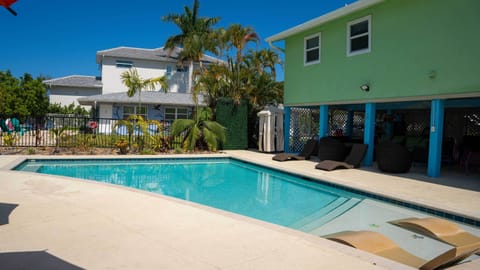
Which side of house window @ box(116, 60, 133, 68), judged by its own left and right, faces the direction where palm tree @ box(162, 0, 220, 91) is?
left

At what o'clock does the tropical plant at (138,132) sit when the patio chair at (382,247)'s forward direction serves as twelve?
The tropical plant is roughly at 1 o'clock from the patio chair.

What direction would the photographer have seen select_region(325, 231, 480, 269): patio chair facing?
facing to the left of the viewer

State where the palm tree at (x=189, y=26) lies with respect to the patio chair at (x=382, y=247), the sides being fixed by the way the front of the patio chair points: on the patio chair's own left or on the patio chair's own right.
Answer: on the patio chair's own right

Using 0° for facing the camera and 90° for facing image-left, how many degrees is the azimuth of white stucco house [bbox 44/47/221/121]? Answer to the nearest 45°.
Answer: approximately 0°

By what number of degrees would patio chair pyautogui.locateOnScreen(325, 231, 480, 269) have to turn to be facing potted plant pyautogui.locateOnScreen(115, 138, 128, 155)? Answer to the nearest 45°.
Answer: approximately 45° to its right
